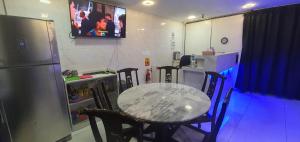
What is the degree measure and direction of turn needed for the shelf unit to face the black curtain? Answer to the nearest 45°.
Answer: approximately 45° to its left

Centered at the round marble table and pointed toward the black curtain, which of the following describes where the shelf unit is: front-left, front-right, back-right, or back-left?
back-left

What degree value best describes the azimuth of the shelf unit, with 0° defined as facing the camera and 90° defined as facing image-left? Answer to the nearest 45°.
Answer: approximately 315°

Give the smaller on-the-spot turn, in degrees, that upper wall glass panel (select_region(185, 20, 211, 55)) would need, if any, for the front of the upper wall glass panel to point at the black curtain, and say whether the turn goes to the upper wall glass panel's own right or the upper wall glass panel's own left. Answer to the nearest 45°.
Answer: approximately 90° to the upper wall glass panel's own left

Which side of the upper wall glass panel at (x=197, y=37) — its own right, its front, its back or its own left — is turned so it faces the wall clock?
left

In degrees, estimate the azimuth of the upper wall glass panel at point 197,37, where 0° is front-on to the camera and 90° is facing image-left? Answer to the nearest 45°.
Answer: approximately 45°
